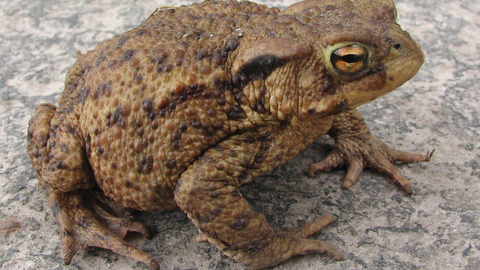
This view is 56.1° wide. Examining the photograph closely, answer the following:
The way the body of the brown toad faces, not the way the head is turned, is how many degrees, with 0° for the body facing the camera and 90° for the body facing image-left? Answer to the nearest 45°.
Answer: approximately 270°
